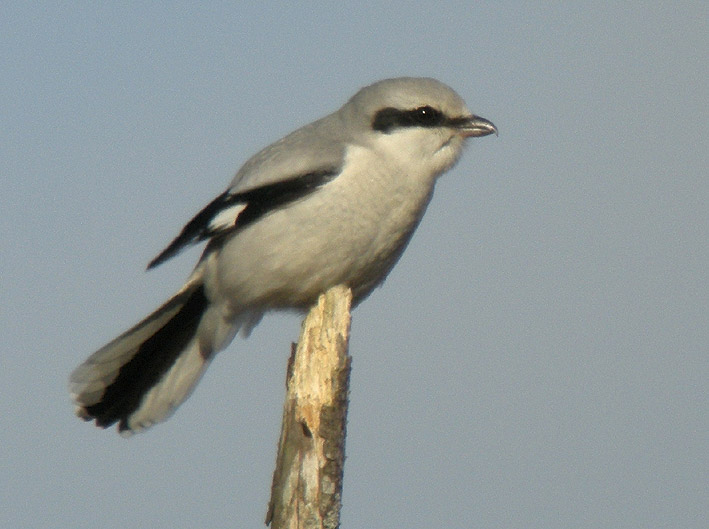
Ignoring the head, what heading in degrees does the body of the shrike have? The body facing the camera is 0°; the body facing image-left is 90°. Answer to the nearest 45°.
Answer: approximately 270°
